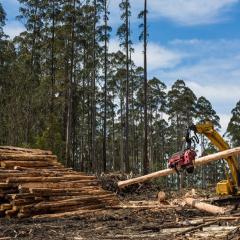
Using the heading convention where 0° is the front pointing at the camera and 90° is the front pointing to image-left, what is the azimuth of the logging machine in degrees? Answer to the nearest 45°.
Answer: approximately 90°

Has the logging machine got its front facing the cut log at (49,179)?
yes
